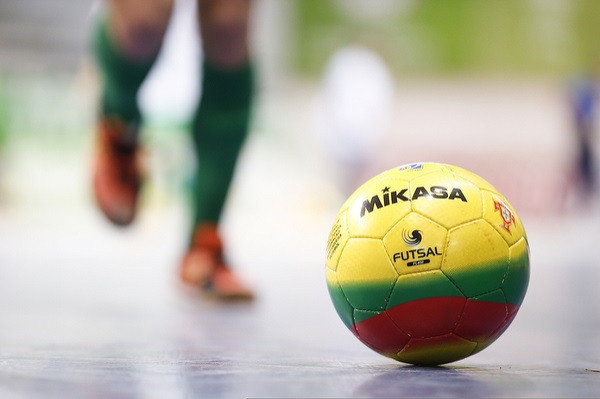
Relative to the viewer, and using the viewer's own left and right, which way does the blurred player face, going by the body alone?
facing the viewer and to the right of the viewer

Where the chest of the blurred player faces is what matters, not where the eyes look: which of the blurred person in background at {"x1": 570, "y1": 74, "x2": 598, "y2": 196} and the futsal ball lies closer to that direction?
the futsal ball

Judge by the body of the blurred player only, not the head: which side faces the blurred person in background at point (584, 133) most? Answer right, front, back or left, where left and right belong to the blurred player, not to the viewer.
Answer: left

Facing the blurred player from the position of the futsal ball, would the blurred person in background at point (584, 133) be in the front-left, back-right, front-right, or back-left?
front-right

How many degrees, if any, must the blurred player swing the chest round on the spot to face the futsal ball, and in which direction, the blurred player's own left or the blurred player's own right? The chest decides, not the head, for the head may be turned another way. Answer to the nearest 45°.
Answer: approximately 45° to the blurred player's own right
